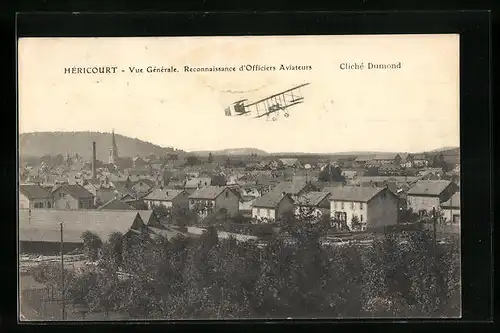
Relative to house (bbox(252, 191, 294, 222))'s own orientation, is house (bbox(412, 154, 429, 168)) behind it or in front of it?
behind

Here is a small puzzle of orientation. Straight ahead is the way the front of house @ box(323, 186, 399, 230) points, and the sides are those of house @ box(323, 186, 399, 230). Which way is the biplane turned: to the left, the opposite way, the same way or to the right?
to the left

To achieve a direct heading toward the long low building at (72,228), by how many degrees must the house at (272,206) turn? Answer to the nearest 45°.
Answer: approximately 45° to its right

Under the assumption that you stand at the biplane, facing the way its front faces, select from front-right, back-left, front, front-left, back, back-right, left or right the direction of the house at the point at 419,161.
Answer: front-left

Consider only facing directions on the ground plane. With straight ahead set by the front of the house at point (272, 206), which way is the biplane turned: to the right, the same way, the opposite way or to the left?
to the left

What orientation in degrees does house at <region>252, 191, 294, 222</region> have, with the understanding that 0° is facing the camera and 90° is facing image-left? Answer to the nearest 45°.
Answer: approximately 45°

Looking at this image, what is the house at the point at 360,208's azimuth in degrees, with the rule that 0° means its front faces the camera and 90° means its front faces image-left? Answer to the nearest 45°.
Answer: approximately 45°
